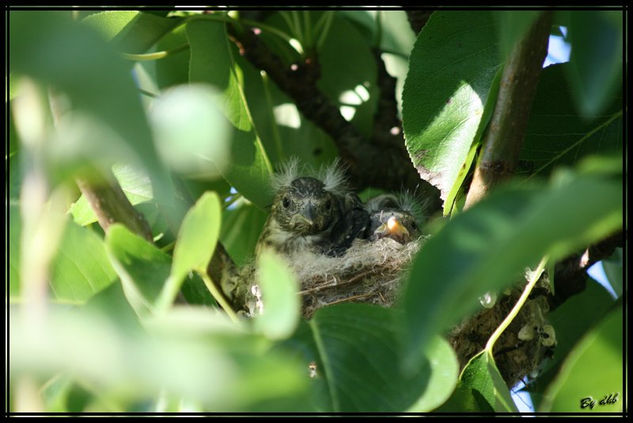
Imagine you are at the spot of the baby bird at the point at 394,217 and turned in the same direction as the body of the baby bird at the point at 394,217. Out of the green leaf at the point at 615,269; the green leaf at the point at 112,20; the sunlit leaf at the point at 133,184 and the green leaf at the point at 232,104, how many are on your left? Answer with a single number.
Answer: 1

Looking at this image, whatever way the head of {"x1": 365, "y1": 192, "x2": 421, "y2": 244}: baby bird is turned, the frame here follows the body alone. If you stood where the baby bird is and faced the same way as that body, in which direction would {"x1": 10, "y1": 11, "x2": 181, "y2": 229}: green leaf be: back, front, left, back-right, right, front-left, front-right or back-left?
front

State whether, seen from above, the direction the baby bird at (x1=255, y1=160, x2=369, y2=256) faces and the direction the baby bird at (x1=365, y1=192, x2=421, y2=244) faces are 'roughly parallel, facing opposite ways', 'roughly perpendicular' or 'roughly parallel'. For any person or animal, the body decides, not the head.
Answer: roughly parallel

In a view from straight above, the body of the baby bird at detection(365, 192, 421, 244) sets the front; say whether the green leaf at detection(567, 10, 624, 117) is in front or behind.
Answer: in front

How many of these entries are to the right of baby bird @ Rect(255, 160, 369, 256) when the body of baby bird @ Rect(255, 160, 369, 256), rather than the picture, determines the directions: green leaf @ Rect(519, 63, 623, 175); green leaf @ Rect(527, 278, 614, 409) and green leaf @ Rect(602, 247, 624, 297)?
0

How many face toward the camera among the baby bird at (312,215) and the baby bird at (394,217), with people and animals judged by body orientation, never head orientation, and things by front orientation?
2

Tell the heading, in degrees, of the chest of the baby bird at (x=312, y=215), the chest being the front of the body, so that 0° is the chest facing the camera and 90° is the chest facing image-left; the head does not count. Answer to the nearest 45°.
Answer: approximately 0°

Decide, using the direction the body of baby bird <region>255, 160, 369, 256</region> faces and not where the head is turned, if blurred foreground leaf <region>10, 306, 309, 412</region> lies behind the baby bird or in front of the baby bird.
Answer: in front

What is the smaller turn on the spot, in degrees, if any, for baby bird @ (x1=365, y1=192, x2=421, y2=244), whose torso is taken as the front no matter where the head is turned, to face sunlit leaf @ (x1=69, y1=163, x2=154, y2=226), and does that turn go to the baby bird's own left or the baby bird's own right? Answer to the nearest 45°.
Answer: approximately 45° to the baby bird's own right

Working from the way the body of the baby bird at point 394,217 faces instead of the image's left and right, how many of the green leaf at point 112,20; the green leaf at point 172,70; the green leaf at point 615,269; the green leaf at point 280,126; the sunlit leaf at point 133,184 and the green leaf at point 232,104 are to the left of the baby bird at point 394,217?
1

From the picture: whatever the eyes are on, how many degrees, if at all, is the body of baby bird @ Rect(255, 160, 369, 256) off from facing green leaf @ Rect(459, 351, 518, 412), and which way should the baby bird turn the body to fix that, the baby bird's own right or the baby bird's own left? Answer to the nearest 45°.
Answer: approximately 90° to the baby bird's own left

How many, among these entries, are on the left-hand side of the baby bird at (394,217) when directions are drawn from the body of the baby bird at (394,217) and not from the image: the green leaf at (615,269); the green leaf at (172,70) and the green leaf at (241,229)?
1

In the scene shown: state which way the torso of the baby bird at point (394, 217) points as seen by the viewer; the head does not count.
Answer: toward the camera

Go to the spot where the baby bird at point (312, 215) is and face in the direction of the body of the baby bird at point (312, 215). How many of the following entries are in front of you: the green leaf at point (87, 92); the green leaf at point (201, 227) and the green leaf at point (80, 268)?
3

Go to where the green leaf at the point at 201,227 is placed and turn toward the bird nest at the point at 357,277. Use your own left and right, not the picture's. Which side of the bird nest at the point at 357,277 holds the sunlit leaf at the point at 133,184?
left
